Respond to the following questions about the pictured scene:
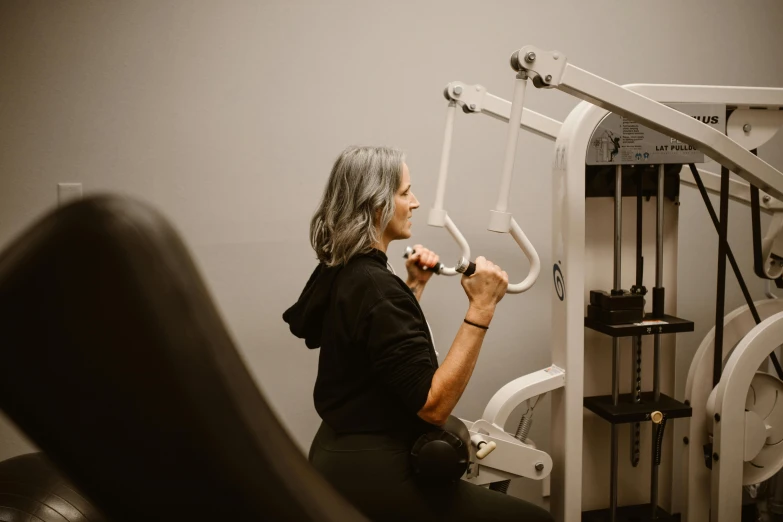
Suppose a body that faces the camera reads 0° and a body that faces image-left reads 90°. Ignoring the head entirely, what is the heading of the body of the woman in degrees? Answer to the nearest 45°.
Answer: approximately 270°

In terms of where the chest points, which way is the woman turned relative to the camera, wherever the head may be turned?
to the viewer's right
